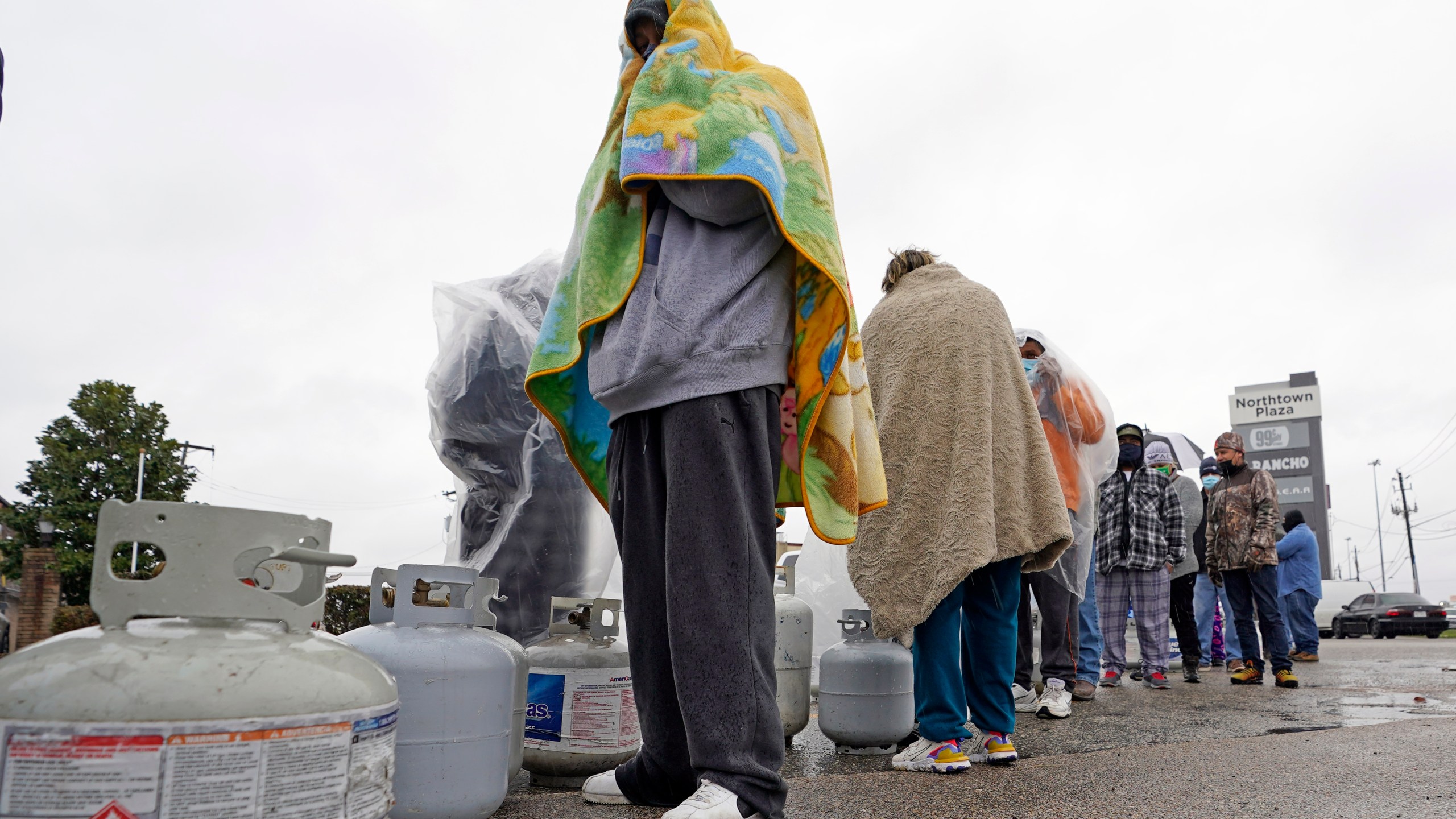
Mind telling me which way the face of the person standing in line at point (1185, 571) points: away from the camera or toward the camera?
toward the camera

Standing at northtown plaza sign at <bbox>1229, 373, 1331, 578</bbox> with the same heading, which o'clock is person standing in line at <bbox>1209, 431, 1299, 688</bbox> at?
The person standing in line is roughly at 12 o'clock from the northtown plaza sign.

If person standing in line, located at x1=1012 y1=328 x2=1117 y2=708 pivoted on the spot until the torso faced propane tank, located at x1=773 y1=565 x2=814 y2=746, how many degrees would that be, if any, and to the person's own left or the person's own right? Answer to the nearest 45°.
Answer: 0° — they already face it

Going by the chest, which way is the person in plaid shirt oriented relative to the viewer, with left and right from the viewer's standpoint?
facing the viewer

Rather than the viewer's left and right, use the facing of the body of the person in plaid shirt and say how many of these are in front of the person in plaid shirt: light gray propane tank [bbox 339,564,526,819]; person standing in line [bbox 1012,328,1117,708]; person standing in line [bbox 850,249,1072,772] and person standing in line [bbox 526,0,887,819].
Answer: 4

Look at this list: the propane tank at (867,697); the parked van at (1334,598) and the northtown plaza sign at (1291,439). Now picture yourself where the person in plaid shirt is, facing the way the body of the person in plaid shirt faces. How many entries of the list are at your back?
2

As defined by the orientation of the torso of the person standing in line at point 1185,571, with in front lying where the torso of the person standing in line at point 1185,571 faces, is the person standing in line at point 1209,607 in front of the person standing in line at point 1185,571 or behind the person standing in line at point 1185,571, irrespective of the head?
behind

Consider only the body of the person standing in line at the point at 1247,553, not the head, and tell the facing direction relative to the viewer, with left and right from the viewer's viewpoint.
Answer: facing the viewer and to the left of the viewer

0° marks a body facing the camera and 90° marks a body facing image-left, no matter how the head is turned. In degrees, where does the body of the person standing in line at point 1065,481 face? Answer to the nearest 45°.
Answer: approximately 45°

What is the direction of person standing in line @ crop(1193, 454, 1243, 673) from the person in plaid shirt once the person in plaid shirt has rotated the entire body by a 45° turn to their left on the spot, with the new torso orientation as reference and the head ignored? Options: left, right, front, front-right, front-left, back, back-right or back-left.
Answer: back-left

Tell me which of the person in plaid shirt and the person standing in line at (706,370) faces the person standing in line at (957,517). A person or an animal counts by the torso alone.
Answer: the person in plaid shirt

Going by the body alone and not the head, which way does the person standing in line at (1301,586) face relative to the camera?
to the viewer's left

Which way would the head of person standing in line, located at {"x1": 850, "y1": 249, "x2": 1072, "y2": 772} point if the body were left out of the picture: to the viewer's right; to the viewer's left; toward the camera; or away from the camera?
away from the camera

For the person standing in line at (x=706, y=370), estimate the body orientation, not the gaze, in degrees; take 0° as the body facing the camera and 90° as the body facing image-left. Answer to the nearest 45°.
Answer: approximately 45°

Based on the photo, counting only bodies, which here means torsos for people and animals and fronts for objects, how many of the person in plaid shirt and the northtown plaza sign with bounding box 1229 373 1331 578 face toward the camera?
2

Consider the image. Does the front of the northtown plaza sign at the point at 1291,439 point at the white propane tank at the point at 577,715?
yes
